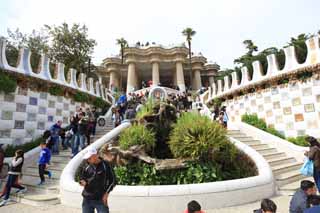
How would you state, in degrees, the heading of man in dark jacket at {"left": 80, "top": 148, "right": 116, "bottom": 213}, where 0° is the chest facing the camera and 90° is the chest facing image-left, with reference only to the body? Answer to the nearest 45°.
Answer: approximately 45°

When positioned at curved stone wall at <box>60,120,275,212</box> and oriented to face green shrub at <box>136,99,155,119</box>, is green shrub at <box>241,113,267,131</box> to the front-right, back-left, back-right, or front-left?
front-right

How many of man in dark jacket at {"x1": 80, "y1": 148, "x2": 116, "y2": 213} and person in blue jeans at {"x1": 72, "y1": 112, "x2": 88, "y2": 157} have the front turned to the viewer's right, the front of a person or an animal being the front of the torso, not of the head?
0

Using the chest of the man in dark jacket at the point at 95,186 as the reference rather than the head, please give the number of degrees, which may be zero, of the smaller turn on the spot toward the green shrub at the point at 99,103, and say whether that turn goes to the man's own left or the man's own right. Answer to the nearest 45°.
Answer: approximately 135° to the man's own right

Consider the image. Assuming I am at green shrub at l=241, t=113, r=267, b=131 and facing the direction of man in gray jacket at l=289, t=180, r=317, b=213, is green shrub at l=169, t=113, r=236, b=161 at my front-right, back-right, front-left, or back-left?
front-right
